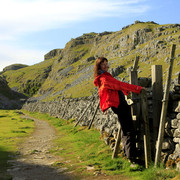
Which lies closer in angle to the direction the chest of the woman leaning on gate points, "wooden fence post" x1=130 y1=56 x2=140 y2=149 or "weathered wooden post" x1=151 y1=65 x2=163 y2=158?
the weathered wooden post

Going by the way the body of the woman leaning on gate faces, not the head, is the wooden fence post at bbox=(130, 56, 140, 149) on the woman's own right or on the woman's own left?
on the woman's own left
